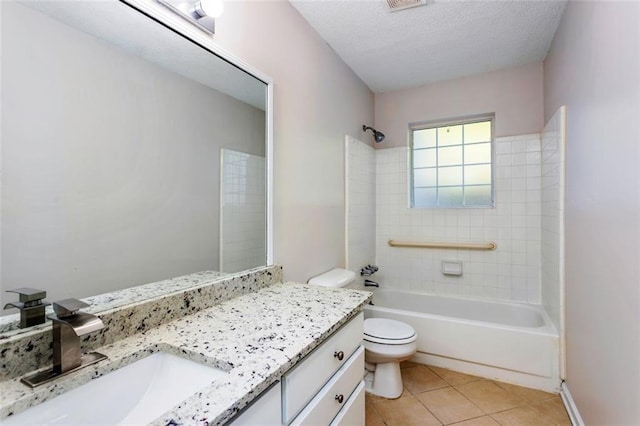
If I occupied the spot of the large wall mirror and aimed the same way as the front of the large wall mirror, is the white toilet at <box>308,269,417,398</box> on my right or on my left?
on my left

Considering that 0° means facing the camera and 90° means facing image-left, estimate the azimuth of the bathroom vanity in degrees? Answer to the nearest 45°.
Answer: approximately 315°

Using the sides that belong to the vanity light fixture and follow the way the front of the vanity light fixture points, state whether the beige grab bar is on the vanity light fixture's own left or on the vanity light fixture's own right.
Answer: on the vanity light fixture's own left

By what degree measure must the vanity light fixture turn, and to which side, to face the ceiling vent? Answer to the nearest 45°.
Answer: approximately 45° to its left

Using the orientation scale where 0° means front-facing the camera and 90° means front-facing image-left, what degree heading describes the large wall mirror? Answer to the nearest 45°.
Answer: approximately 315°

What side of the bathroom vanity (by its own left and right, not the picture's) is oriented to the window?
left

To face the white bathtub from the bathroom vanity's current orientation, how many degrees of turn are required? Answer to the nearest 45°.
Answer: approximately 45° to its left
